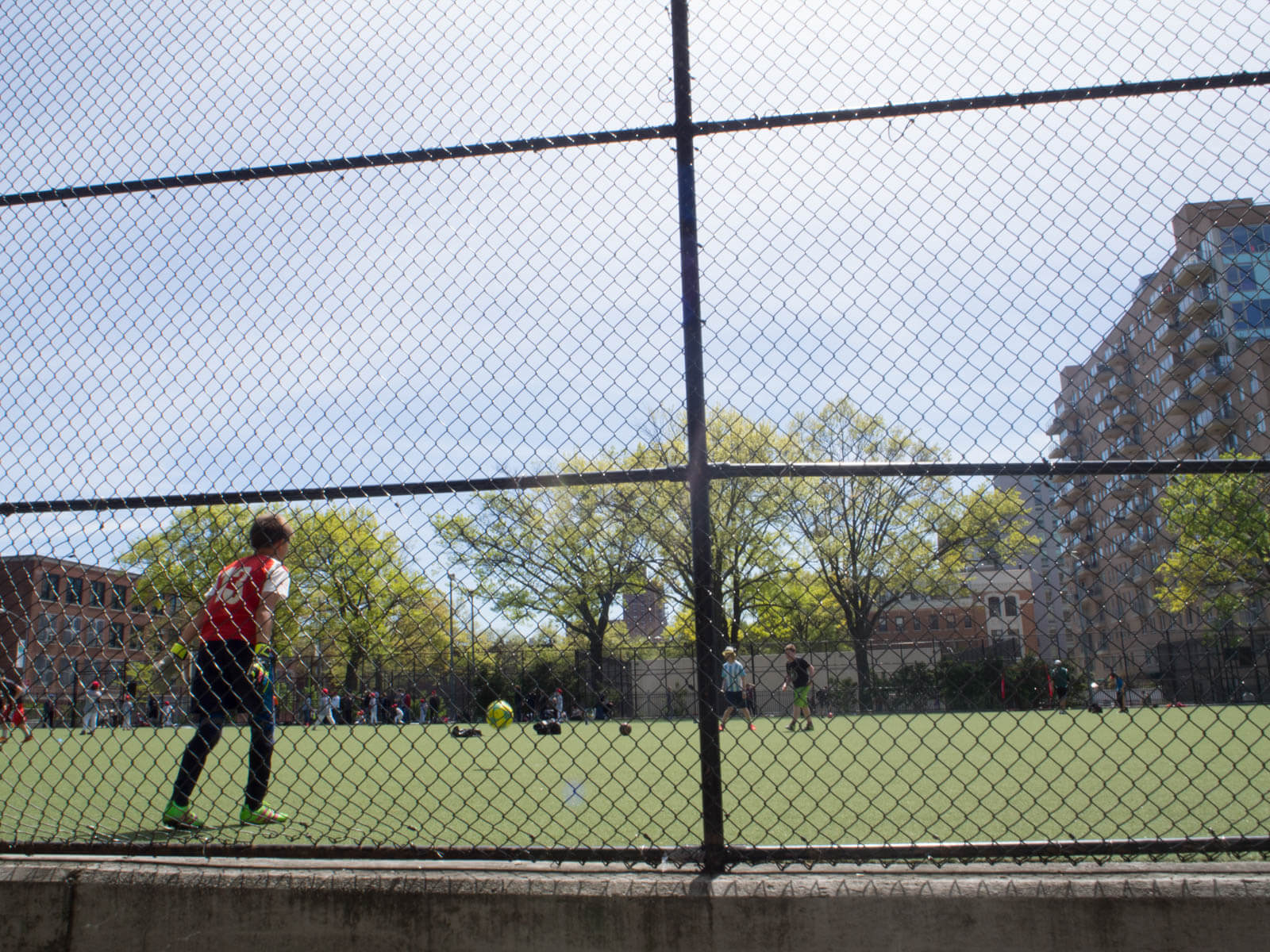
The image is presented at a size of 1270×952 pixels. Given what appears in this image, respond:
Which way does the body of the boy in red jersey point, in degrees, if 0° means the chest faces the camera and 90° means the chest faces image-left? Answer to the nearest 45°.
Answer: approximately 225°

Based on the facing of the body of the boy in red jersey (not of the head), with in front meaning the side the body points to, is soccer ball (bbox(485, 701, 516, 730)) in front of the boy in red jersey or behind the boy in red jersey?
in front

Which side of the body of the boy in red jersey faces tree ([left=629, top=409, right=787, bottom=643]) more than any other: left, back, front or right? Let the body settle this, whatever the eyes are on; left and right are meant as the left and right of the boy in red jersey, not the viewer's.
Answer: front

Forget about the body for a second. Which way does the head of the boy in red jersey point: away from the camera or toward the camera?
away from the camera

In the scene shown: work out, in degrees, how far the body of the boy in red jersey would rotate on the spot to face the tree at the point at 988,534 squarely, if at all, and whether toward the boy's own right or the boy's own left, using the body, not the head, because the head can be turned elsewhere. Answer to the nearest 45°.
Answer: approximately 45° to the boy's own right

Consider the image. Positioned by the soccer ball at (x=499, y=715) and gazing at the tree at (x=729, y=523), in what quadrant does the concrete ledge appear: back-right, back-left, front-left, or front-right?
back-right

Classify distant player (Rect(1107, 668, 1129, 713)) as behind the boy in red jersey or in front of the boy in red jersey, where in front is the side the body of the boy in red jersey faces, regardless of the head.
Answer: in front
